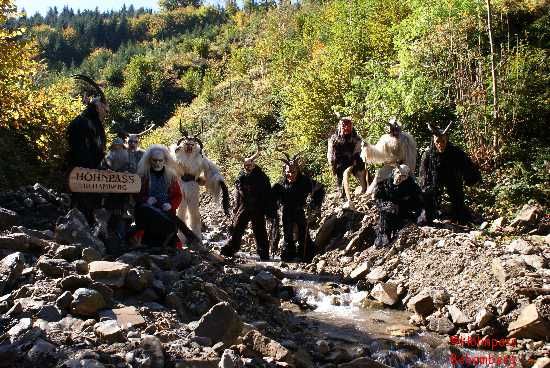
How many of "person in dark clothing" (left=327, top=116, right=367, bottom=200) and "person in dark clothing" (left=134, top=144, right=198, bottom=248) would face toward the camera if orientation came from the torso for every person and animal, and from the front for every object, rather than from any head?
2

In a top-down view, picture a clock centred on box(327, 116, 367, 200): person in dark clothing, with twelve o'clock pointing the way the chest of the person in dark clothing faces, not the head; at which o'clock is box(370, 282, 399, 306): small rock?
The small rock is roughly at 12 o'clock from the person in dark clothing.

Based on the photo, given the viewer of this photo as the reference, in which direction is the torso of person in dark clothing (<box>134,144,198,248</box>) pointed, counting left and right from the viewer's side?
facing the viewer

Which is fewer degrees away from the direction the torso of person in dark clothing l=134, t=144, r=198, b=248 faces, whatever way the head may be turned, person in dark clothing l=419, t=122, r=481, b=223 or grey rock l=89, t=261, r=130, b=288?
the grey rock

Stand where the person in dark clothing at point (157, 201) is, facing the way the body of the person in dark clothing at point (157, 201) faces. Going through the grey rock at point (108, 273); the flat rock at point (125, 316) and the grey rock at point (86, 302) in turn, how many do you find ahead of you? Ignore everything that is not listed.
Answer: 3

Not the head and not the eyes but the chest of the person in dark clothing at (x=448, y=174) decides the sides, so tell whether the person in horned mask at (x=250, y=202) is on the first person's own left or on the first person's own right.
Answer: on the first person's own right

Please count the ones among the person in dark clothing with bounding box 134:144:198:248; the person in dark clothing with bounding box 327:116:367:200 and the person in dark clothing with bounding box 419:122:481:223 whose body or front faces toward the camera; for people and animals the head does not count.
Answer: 3

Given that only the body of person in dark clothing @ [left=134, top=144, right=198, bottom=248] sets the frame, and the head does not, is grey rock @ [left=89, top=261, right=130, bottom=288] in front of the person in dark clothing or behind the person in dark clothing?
in front

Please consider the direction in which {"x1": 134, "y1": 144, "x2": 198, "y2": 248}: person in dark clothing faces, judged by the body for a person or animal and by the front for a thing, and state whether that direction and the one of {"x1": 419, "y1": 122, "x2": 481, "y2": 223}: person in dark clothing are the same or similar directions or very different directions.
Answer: same or similar directions

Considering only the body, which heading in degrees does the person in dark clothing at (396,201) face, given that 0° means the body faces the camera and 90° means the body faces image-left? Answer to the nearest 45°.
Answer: approximately 45°

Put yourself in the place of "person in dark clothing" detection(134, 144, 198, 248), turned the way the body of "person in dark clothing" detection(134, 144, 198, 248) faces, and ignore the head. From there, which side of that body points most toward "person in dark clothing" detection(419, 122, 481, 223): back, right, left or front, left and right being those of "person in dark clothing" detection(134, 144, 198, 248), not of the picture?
left

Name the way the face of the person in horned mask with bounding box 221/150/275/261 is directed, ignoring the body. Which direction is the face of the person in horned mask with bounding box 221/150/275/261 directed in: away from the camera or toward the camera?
toward the camera

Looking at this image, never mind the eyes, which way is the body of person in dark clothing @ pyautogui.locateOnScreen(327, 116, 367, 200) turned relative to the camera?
toward the camera

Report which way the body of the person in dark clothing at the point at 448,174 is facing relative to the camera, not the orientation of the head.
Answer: toward the camera

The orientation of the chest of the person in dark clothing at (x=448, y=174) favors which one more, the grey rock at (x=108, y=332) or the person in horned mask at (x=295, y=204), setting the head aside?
the grey rock

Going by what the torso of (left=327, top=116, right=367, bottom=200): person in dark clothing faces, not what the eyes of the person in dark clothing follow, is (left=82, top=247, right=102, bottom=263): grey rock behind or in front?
in front

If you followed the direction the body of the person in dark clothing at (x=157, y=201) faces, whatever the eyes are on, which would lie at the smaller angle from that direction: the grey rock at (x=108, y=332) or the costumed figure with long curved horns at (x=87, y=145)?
the grey rock
